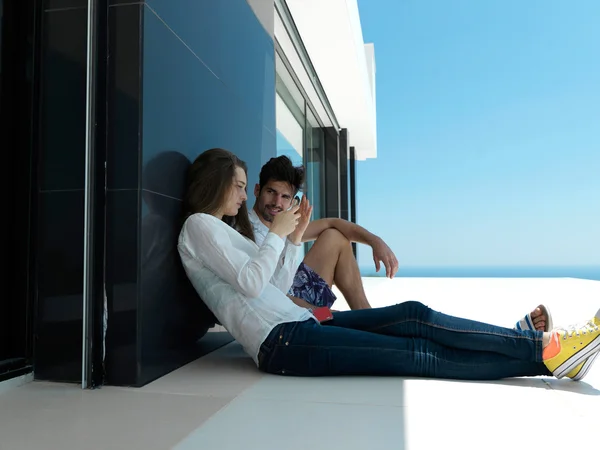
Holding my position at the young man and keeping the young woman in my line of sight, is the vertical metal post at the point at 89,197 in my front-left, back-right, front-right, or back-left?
front-right

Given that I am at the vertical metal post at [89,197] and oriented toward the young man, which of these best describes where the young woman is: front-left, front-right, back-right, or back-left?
front-right

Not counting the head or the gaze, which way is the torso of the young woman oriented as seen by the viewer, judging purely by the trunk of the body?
to the viewer's right

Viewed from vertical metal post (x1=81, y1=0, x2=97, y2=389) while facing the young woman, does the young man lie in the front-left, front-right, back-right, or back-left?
front-left

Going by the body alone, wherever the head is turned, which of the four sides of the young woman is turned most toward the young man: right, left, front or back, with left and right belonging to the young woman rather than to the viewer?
left

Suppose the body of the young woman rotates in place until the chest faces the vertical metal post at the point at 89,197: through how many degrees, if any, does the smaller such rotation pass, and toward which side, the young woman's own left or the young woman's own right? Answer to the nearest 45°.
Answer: approximately 180°
